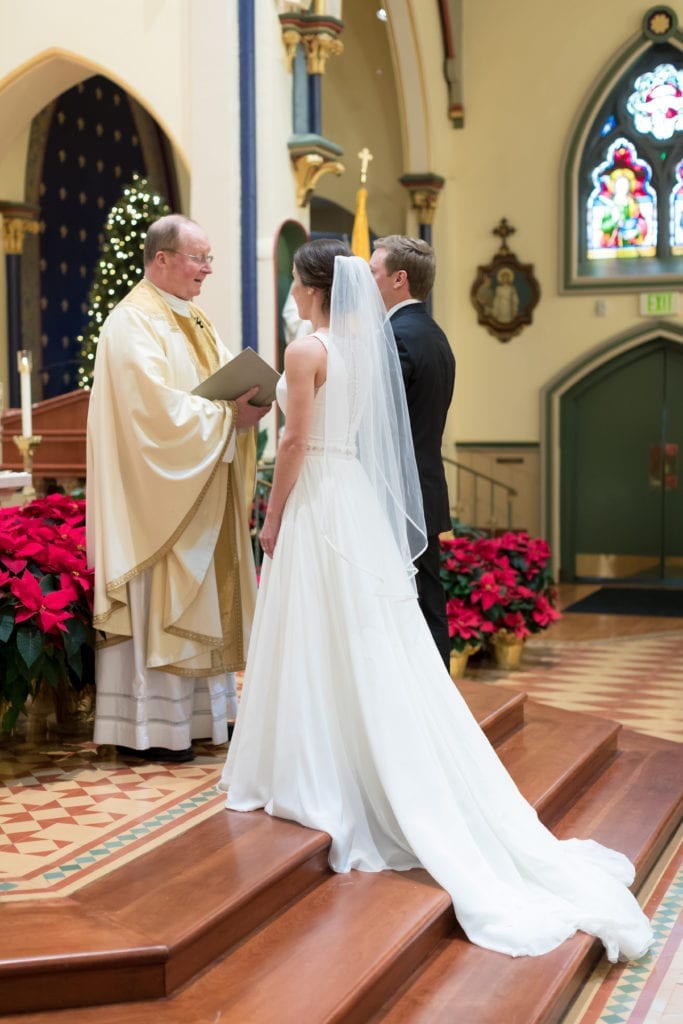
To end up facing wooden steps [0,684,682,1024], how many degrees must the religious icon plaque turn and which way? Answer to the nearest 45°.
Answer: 0° — it already faces it

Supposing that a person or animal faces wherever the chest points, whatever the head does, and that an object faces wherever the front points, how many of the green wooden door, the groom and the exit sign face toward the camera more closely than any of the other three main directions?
2

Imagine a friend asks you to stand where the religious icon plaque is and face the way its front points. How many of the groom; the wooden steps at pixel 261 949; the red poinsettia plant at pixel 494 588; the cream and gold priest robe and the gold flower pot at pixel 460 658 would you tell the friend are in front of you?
5

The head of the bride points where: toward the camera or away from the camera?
away from the camera

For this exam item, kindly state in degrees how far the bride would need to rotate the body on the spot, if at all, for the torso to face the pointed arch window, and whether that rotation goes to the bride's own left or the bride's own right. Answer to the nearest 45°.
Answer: approximately 45° to the bride's own right

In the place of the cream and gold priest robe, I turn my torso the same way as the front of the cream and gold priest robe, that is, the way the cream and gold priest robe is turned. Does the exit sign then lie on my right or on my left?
on my left

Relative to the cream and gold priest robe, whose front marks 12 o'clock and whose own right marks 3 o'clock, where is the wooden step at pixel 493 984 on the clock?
The wooden step is roughly at 2 o'clock from the cream and gold priest robe.

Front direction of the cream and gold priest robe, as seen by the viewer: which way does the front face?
to the viewer's right

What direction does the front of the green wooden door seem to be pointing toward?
toward the camera

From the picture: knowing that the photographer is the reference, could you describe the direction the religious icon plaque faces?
facing the viewer

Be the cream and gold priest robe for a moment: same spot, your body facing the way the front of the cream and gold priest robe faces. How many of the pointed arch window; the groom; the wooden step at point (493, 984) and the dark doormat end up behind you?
0

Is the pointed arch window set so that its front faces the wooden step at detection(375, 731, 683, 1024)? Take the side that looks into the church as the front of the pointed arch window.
yes

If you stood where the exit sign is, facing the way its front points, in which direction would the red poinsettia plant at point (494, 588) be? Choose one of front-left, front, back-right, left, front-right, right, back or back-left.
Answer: front

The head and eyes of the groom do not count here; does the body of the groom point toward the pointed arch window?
no

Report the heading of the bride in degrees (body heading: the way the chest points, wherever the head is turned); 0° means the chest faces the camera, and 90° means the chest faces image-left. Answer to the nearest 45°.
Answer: approximately 135°

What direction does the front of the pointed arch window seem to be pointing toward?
toward the camera

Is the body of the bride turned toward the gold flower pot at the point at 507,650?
no

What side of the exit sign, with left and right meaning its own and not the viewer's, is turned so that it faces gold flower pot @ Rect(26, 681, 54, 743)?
front
